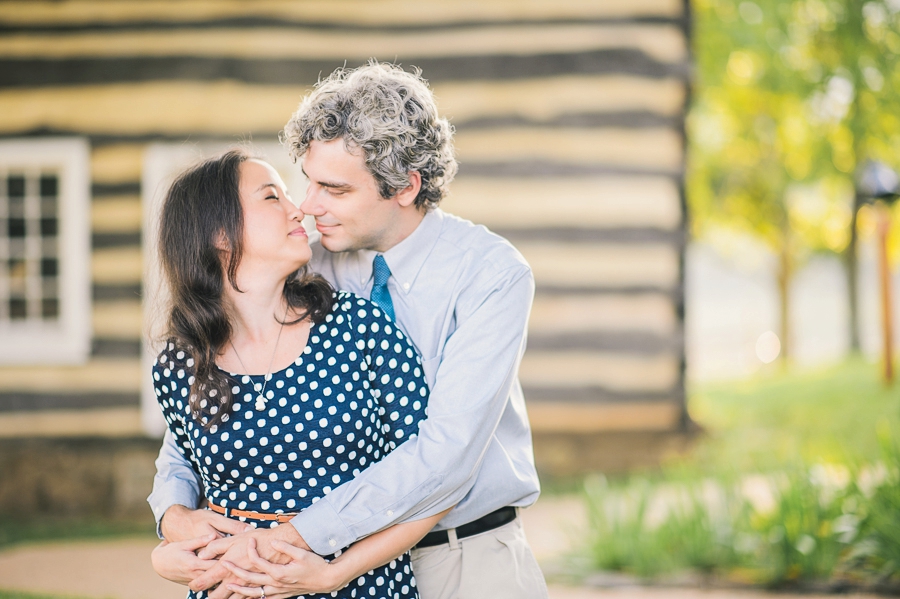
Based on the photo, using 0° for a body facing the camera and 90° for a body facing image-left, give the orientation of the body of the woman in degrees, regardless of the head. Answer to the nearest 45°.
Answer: approximately 0°

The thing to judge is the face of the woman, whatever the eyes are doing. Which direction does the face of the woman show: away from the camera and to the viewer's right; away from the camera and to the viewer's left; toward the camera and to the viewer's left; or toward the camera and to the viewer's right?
toward the camera and to the viewer's right

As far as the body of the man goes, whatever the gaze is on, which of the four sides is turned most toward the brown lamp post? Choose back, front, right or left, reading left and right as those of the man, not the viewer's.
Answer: back

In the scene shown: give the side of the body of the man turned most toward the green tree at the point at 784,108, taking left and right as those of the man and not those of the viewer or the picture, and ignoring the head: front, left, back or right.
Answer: back

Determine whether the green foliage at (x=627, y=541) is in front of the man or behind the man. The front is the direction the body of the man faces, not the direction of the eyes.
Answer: behind

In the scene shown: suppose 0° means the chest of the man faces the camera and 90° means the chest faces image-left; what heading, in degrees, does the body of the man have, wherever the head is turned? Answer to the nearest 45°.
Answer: approximately 45°

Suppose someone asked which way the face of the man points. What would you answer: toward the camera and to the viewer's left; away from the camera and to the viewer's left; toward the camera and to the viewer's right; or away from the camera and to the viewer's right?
toward the camera and to the viewer's left

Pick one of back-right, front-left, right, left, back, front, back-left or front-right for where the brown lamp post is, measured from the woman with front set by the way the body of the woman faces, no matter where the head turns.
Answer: back-left
